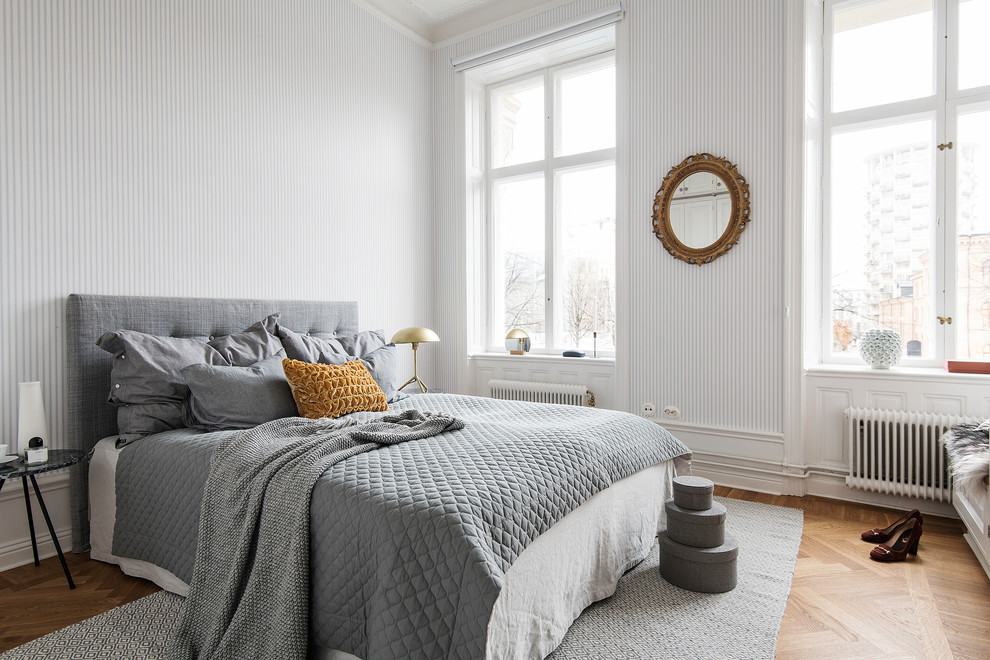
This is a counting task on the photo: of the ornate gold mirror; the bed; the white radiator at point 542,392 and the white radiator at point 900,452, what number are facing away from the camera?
0

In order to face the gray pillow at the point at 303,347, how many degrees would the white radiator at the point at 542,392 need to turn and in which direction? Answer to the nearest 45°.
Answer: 0° — it already faces it

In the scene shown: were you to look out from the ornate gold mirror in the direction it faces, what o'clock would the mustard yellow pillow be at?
The mustard yellow pillow is roughly at 2 o'clock from the ornate gold mirror.

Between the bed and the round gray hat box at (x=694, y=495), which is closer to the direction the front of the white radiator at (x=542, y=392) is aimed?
the bed

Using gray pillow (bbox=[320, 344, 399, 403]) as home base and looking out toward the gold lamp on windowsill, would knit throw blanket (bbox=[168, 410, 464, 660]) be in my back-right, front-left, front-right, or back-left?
back-right

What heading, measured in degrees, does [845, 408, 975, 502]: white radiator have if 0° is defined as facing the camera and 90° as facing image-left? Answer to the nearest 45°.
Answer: approximately 45°

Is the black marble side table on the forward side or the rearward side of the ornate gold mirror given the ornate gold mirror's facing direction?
on the forward side

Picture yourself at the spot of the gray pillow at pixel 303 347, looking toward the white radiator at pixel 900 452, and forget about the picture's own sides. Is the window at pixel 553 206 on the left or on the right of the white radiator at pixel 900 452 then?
left

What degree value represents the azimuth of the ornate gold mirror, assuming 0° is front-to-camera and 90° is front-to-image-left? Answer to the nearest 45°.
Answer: approximately 45°

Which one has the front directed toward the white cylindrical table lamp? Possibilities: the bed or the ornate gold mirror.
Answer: the ornate gold mirror

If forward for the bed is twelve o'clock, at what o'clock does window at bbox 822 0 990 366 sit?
The window is roughly at 10 o'clock from the bed.

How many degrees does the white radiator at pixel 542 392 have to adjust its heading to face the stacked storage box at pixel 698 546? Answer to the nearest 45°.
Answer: approximately 45° to its left

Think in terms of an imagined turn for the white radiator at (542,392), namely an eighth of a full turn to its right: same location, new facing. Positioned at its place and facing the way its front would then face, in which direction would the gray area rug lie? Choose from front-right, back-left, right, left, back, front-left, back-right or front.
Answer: left

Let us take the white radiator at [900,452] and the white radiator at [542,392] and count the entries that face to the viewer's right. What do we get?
0

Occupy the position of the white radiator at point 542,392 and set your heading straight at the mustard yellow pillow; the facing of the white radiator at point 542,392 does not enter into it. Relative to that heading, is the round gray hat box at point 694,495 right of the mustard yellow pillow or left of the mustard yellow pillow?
left

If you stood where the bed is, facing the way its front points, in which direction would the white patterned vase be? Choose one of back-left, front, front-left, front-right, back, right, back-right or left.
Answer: front-left
